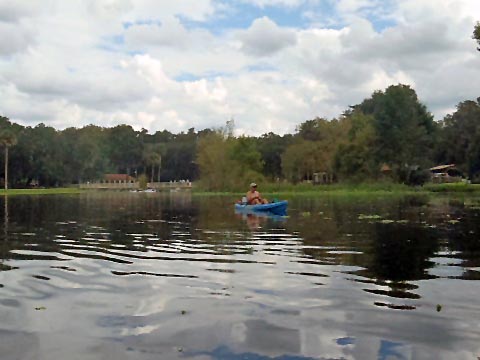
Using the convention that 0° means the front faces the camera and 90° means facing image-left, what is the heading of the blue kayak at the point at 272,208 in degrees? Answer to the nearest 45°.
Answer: approximately 315°
